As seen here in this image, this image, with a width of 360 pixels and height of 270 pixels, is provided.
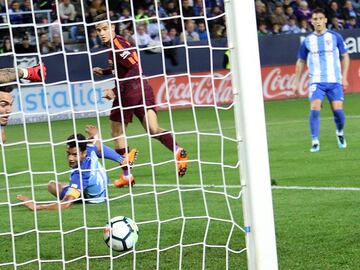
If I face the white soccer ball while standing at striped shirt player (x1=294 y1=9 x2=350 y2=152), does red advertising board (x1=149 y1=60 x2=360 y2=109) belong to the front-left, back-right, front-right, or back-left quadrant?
back-right

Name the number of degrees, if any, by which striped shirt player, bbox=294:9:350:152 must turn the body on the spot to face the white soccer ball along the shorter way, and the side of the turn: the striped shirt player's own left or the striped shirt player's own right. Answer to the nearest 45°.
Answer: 0° — they already face it

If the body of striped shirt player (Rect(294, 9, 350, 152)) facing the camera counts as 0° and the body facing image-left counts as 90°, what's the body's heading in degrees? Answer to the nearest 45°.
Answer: approximately 0°

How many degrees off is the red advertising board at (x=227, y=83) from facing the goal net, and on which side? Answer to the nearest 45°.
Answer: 0° — it already faces it

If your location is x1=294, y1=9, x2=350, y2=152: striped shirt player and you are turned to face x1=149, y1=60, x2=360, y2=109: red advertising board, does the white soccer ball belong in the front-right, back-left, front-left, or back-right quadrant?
back-left

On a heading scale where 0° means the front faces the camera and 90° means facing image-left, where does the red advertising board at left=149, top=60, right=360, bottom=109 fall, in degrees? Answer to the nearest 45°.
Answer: approximately 0°

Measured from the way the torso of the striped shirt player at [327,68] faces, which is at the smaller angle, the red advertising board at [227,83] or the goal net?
the goal net

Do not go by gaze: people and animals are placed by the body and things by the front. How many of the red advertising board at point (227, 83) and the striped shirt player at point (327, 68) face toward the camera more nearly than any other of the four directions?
2

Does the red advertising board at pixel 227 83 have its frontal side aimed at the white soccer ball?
yes

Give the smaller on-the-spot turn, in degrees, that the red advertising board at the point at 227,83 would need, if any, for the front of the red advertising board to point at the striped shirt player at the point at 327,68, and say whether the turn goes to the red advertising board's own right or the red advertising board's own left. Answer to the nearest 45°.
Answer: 0° — it already faces them
